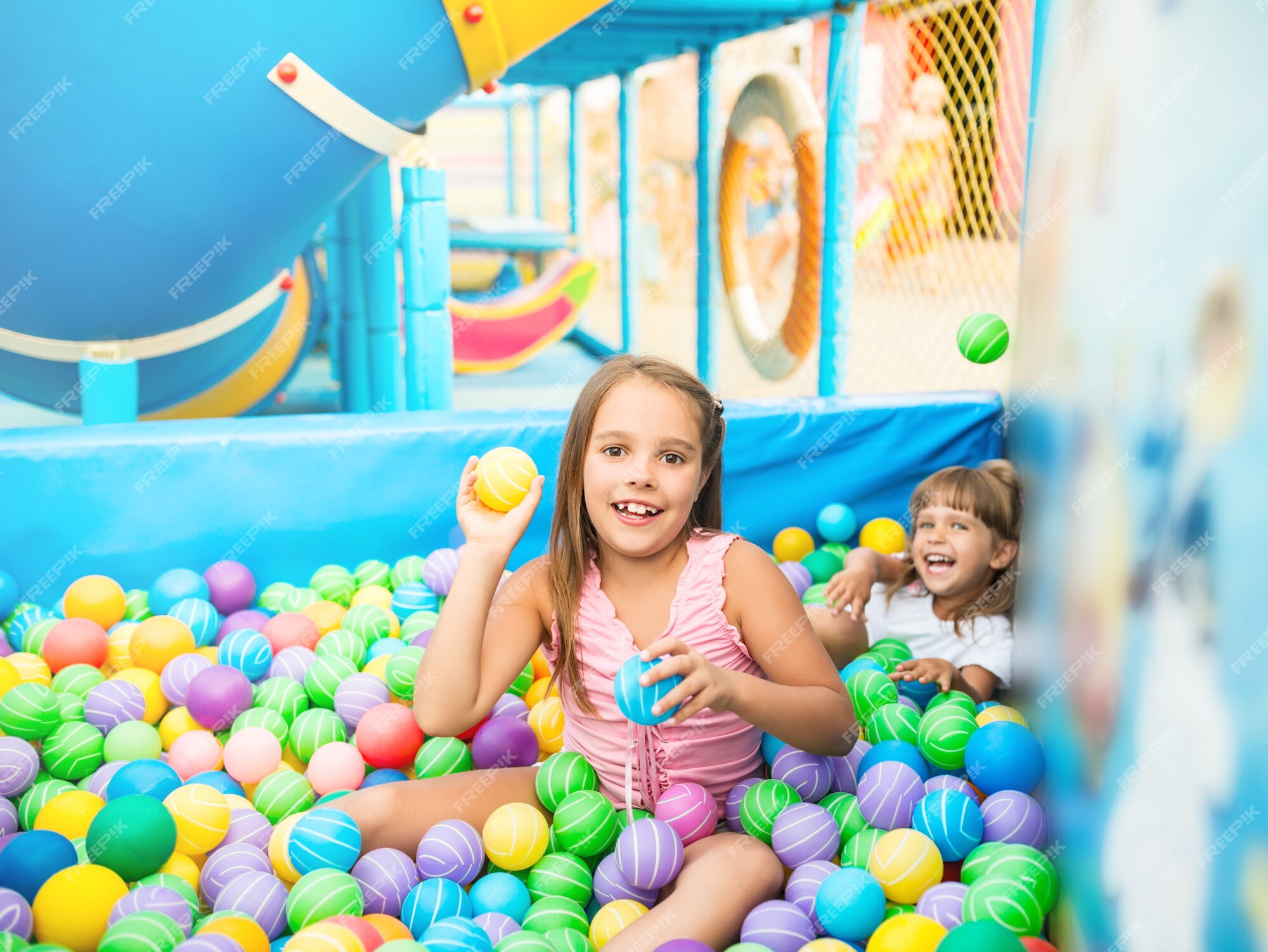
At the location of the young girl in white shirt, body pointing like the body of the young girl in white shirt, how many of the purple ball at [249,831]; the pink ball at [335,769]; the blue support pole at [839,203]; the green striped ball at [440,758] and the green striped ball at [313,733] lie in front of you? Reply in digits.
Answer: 4

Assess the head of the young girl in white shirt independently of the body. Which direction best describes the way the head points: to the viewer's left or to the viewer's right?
to the viewer's left

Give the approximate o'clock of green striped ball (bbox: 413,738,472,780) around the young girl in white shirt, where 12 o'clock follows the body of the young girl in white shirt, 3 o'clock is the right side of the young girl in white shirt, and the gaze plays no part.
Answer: The green striped ball is roughly at 12 o'clock from the young girl in white shirt.

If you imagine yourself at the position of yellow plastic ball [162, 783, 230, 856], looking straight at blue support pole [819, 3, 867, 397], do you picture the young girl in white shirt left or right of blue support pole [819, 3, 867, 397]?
right

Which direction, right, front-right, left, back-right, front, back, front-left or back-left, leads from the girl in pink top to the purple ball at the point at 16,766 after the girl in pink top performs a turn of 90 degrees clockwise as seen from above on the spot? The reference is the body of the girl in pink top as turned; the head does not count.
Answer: front

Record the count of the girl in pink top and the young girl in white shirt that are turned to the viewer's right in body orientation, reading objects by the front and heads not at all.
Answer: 0

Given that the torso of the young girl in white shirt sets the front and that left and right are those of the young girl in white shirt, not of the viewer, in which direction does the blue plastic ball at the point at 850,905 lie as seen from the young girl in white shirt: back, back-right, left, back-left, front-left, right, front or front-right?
front-left

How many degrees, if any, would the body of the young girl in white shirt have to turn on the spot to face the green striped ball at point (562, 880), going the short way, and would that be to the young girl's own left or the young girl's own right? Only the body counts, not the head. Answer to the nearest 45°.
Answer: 0° — they already face it

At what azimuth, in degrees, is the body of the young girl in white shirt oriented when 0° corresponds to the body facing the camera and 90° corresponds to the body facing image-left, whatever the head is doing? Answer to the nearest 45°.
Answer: approximately 45°
